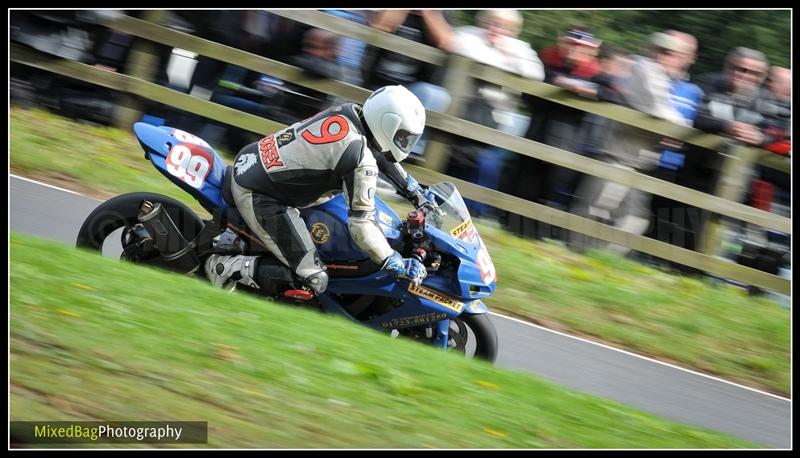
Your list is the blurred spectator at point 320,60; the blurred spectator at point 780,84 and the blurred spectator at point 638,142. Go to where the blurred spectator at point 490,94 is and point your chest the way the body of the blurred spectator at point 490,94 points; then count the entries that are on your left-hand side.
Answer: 2

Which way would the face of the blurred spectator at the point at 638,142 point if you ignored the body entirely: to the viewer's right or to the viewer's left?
to the viewer's left

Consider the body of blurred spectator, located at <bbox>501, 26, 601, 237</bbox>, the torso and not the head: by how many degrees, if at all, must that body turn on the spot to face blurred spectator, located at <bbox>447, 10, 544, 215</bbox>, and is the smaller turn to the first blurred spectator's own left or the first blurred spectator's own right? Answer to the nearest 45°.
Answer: approximately 90° to the first blurred spectator's own right

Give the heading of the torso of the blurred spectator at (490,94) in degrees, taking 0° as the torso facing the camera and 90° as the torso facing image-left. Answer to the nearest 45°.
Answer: approximately 0°

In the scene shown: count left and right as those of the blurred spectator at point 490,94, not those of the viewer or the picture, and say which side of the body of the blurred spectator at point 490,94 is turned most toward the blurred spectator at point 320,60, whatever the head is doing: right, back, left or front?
right
